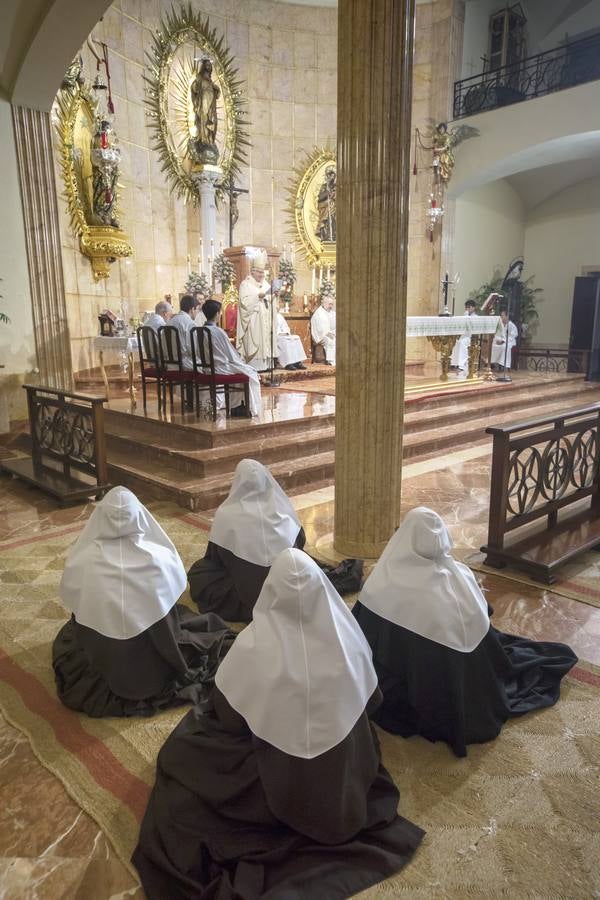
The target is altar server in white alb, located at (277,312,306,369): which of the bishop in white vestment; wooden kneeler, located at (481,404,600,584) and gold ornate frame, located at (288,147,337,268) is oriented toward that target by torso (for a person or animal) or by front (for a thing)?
the gold ornate frame

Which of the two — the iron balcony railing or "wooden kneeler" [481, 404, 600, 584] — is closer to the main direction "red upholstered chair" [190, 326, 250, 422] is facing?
the iron balcony railing

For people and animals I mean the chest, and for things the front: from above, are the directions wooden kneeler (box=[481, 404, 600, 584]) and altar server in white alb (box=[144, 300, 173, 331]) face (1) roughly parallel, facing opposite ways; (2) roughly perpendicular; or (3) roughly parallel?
roughly perpendicular

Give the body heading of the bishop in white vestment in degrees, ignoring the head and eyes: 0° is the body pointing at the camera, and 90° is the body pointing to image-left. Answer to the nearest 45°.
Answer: approximately 315°

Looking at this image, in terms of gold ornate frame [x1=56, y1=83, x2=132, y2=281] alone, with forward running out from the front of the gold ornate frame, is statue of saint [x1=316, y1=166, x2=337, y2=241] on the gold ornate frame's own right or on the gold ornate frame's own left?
on the gold ornate frame's own left

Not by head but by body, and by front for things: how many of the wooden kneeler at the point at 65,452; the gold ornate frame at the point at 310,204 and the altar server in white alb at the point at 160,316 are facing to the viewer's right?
1

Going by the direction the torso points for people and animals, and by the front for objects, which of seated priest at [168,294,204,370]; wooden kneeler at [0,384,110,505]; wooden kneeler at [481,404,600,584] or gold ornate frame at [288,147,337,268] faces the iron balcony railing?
the seated priest

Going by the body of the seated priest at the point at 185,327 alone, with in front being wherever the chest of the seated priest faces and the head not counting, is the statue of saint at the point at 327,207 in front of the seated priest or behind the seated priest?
in front

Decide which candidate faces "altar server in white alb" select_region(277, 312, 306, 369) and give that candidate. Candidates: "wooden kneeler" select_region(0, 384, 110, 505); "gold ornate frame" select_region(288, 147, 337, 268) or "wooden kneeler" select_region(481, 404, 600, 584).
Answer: the gold ornate frame
